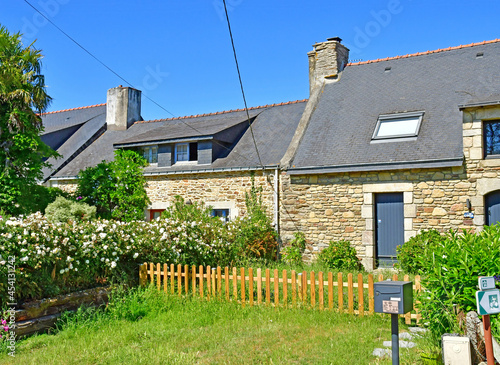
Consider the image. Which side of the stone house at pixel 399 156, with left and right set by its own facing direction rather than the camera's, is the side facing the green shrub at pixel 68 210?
right

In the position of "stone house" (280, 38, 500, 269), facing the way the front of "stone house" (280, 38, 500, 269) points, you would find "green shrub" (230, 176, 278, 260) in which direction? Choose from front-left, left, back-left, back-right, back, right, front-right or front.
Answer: right

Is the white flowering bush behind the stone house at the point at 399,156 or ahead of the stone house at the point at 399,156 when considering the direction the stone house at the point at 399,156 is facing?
ahead

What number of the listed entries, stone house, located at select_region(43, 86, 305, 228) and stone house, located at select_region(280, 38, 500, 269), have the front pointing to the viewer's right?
0

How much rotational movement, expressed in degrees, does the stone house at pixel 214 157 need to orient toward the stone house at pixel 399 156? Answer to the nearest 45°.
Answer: approximately 90° to its left

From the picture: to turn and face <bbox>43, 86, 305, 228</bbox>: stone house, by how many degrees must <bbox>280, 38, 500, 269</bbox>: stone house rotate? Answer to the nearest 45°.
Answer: approximately 90° to its right

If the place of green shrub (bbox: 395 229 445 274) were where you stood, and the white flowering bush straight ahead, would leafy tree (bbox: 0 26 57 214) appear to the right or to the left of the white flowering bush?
right

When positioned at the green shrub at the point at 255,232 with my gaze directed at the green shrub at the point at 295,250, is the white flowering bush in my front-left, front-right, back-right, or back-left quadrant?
back-right

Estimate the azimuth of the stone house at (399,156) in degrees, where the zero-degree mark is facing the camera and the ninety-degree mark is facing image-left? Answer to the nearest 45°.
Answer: approximately 0°

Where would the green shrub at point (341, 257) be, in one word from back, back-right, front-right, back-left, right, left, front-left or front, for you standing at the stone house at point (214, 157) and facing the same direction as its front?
left
